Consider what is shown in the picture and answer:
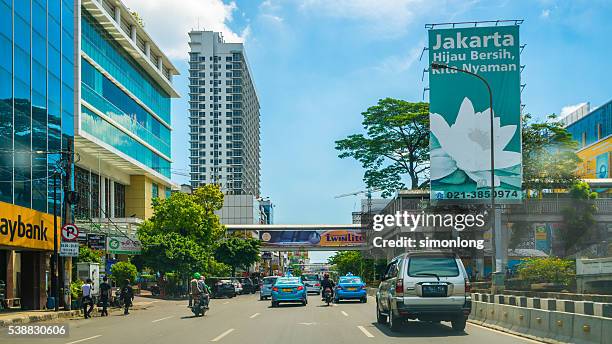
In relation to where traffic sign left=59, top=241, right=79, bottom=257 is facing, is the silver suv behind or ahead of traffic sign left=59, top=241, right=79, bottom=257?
ahead

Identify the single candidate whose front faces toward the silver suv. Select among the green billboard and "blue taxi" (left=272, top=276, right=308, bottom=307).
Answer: the green billboard

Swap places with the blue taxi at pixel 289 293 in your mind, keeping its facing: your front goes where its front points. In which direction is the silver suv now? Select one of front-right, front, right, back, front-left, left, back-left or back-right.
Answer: back

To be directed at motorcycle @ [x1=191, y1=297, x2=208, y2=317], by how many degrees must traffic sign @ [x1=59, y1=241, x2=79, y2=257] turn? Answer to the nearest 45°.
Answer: approximately 45° to its left

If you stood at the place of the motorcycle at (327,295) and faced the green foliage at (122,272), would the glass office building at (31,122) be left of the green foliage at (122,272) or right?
left

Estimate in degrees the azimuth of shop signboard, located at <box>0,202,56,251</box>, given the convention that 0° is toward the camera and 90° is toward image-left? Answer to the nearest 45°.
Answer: approximately 315°

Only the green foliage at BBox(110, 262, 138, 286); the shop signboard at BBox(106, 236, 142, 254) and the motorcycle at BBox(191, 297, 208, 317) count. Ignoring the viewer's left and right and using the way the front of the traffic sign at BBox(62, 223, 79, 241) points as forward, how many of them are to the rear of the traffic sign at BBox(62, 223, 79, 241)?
2

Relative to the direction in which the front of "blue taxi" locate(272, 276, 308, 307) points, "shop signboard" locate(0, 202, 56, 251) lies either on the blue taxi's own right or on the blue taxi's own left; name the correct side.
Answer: on the blue taxi's own left
